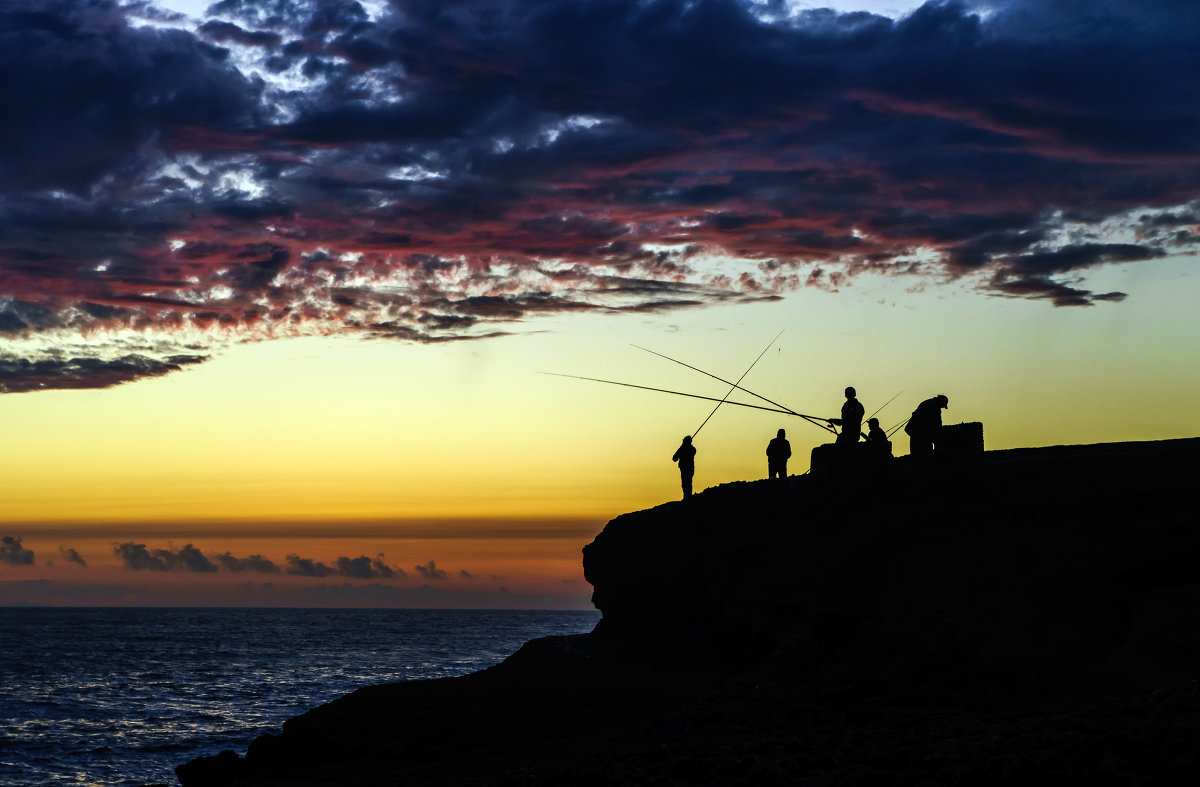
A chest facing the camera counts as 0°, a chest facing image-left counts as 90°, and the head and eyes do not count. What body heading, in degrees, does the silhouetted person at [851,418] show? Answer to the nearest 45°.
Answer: approximately 90°

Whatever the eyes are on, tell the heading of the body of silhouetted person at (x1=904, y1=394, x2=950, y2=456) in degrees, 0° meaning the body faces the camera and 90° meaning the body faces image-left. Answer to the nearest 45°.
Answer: approximately 270°

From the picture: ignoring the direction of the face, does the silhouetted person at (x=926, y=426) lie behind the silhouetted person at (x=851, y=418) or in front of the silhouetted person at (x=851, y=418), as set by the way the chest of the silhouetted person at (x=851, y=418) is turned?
behind

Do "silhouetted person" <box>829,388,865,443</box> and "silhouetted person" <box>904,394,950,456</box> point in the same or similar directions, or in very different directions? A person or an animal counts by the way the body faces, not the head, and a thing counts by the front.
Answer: very different directions
